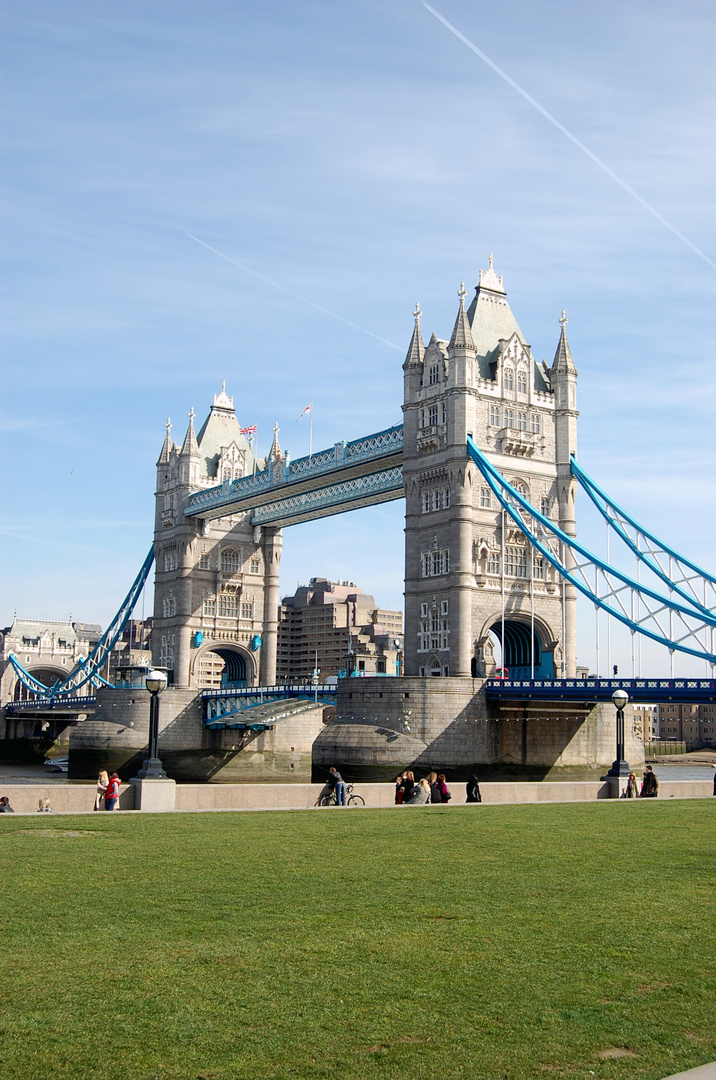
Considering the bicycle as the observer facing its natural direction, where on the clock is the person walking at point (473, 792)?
The person walking is roughly at 11 o'clock from the bicycle.

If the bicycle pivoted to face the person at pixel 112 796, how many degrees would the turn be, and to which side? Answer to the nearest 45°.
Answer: approximately 135° to its right

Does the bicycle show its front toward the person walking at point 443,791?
yes

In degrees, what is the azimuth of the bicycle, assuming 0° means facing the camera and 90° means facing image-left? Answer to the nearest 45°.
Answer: approximately 270°
